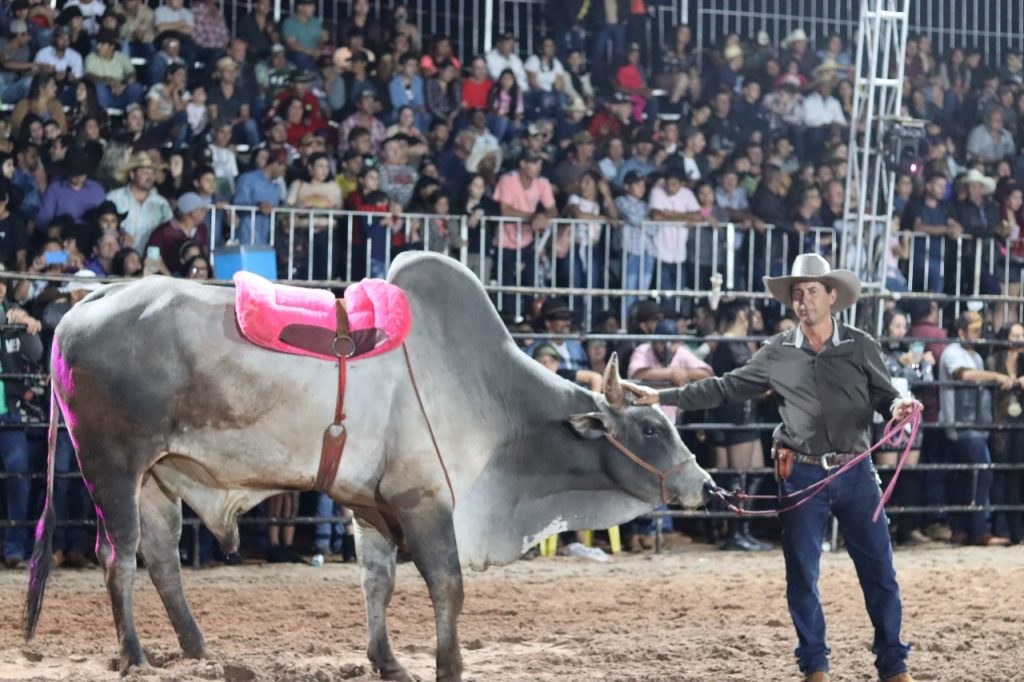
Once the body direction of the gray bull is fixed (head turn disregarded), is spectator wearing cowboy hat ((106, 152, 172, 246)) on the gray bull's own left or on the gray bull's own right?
on the gray bull's own left

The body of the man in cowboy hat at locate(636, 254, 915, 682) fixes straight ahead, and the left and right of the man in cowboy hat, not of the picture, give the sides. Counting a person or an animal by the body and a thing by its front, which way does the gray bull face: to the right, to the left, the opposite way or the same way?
to the left

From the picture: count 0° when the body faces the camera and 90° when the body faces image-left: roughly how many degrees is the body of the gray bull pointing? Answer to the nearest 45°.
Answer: approximately 270°

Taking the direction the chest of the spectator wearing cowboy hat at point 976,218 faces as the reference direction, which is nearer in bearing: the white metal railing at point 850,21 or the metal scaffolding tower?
the metal scaffolding tower

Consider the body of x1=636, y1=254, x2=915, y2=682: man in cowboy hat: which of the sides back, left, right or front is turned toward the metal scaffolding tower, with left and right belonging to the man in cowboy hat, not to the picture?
back

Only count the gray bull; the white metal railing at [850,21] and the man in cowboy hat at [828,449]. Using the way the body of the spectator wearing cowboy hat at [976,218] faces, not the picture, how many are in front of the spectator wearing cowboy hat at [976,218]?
2

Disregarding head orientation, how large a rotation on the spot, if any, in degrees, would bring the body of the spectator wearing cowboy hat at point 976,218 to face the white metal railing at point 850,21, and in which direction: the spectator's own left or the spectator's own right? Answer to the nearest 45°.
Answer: approximately 135° to the spectator's own right

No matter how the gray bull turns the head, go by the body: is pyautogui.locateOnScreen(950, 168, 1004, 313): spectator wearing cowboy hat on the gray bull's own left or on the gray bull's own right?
on the gray bull's own left

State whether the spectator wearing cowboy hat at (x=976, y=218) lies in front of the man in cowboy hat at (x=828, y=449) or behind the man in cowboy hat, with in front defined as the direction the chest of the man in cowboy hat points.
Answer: behind

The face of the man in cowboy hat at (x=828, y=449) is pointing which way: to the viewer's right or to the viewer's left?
to the viewer's left
